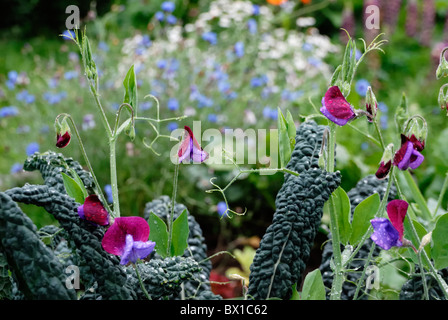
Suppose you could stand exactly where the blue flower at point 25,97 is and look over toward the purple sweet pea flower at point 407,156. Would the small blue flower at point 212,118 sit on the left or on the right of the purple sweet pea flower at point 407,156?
left

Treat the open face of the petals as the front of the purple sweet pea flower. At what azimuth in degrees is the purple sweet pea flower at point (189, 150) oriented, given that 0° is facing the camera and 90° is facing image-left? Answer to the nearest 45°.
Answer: approximately 315°

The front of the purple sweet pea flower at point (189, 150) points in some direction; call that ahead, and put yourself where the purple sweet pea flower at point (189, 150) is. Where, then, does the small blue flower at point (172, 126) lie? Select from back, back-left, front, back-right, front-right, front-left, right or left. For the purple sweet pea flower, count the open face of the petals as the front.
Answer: back-left
